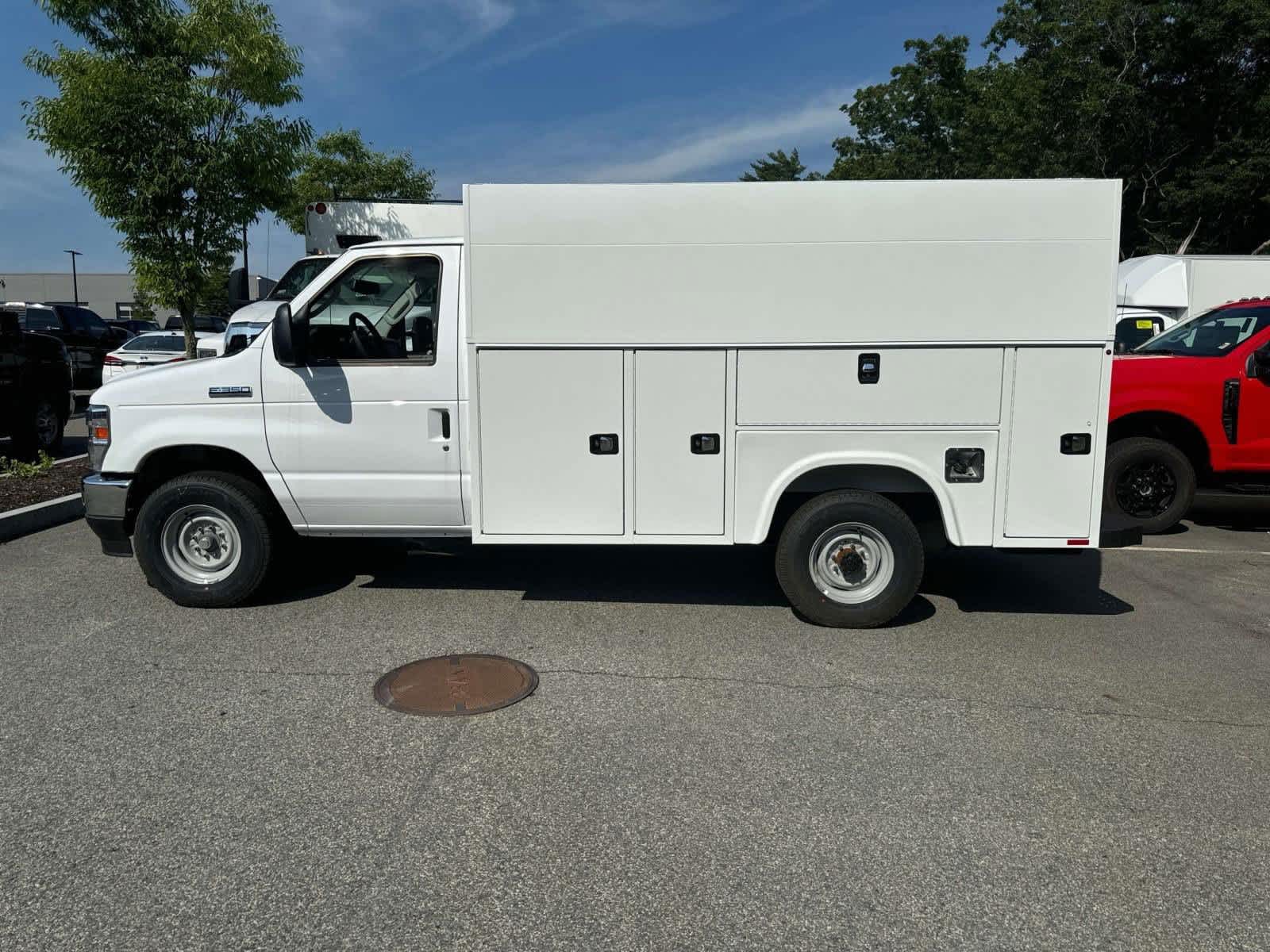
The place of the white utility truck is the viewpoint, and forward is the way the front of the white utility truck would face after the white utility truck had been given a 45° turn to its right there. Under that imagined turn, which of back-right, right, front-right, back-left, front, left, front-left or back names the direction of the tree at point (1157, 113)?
right

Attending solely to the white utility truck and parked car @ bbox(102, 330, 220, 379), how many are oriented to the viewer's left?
1

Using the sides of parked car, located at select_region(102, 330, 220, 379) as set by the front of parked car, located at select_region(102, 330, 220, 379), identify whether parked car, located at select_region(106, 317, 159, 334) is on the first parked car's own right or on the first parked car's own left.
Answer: on the first parked car's own left

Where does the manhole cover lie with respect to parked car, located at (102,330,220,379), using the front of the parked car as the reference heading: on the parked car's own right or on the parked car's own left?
on the parked car's own right

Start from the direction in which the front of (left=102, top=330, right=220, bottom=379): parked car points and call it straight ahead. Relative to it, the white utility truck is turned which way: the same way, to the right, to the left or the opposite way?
to the left

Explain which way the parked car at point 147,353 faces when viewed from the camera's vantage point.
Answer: facing away from the viewer and to the right of the viewer

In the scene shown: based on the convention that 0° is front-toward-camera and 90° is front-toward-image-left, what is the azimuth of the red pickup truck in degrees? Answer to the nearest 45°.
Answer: approximately 45°

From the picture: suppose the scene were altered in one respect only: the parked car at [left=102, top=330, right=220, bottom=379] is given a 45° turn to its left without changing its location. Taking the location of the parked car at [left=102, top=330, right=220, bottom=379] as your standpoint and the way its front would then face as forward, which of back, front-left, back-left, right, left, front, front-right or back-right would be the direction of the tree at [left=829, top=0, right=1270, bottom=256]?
right

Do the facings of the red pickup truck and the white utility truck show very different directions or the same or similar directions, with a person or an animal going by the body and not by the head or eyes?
same or similar directions

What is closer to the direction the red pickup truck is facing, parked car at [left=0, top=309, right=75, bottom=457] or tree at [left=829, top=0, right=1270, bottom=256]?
the parked car

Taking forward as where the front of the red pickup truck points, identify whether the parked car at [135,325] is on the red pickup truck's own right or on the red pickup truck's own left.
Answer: on the red pickup truck's own right

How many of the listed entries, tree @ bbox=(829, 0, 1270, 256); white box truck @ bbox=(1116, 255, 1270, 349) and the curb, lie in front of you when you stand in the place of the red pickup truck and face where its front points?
1

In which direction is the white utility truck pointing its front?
to the viewer's left

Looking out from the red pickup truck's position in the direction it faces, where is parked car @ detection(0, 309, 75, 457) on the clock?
The parked car is roughly at 1 o'clock from the red pickup truck.

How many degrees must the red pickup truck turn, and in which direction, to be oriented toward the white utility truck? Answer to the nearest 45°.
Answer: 0° — it already faces it

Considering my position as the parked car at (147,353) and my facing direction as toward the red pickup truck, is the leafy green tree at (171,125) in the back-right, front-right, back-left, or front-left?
front-right

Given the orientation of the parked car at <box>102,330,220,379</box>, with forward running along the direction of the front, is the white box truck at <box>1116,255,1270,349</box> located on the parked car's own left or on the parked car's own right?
on the parked car's own right
